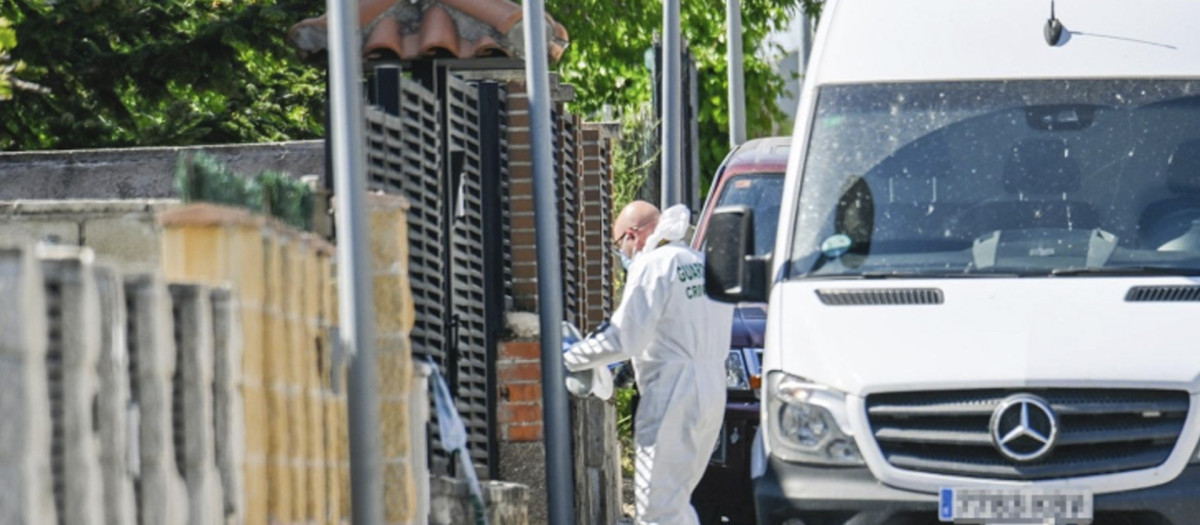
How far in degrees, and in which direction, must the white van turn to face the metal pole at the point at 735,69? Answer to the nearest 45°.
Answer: approximately 180°

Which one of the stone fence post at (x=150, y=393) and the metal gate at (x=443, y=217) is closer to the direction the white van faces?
the stone fence post

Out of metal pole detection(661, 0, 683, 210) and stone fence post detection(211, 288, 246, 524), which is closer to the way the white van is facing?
the stone fence post

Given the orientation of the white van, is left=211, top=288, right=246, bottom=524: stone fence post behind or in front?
in front

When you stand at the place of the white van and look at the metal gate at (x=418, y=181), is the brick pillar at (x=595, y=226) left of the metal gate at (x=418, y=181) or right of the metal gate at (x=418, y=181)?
right

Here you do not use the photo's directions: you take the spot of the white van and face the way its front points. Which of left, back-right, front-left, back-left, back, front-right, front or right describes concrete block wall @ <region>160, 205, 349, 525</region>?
front-right

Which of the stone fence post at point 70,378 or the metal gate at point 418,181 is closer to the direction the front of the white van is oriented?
the stone fence post

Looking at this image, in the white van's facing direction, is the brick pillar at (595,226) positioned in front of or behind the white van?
behind

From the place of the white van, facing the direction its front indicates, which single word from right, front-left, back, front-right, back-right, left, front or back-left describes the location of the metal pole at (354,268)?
front-right

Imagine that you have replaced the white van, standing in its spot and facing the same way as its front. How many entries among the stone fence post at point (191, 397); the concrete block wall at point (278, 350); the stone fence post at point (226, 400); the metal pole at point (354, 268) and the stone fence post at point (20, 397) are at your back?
0

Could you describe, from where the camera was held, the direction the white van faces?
facing the viewer

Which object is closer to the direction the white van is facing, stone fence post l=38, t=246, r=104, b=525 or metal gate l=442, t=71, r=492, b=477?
the stone fence post
